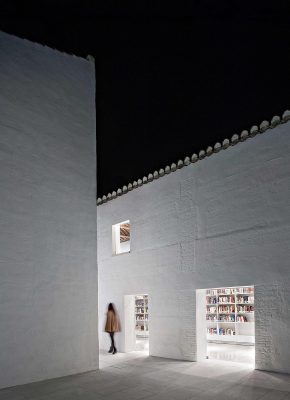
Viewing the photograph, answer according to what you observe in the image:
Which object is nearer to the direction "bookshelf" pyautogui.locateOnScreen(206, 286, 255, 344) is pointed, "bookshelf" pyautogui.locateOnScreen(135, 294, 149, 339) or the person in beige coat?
the person in beige coat

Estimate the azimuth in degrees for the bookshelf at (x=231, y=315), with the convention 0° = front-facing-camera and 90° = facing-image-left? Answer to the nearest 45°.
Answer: approximately 45°

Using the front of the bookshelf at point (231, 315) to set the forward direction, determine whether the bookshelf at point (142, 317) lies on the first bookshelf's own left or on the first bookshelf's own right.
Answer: on the first bookshelf's own right

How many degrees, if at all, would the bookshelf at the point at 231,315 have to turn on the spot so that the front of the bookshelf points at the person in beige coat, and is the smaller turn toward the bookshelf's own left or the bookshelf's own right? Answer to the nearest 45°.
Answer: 0° — it already faces them
